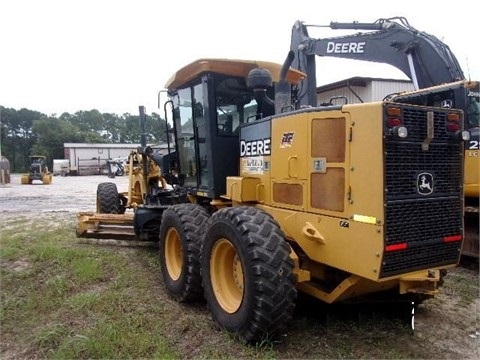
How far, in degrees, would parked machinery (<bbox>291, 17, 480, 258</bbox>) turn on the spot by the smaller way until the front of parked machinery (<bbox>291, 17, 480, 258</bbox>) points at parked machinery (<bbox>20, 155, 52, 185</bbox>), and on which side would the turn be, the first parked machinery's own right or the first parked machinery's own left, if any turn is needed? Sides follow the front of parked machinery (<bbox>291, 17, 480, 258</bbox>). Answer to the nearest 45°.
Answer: approximately 45° to the first parked machinery's own right

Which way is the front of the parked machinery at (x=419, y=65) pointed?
to the viewer's left

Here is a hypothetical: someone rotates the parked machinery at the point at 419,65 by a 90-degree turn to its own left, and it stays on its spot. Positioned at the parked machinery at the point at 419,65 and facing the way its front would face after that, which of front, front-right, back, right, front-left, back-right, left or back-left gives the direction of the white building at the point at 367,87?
back

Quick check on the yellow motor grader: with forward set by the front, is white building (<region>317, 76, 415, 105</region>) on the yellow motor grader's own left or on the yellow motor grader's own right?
on the yellow motor grader's own right

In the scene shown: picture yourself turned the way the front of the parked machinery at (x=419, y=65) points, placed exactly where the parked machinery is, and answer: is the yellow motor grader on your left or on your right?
on your left

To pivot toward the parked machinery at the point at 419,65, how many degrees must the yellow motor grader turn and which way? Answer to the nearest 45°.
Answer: approximately 90° to its right

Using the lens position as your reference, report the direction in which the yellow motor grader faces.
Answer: facing away from the viewer and to the left of the viewer
